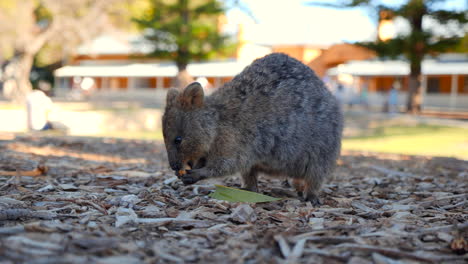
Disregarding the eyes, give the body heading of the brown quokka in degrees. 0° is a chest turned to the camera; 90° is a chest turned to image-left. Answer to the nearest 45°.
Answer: approximately 90°

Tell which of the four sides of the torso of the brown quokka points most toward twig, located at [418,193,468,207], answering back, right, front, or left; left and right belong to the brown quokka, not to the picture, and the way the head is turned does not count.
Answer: back

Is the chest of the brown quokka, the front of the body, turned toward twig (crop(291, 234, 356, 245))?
no

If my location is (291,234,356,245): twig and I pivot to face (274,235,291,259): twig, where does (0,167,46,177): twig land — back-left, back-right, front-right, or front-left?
front-right

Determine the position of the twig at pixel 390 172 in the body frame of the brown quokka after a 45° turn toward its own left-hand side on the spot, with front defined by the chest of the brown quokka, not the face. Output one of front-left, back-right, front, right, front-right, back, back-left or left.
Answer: back

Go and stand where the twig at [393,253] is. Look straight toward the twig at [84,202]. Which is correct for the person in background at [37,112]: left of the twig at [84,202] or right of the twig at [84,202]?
right

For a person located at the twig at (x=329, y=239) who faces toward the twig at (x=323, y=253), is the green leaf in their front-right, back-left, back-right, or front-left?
back-right

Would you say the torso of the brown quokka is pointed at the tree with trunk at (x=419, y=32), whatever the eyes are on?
no

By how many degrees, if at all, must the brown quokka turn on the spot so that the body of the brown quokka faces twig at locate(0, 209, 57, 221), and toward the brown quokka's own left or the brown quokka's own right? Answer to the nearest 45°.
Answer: approximately 45° to the brown quokka's own left

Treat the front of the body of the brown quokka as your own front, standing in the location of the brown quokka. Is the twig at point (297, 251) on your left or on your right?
on your left

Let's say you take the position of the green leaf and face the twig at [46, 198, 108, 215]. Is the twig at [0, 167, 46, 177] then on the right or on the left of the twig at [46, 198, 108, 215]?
right

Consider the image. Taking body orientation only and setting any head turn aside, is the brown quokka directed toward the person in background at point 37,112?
no

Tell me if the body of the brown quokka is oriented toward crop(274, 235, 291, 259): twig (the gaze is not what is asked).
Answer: no

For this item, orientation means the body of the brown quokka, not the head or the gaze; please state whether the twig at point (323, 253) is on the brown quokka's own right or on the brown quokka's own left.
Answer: on the brown quokka's own left

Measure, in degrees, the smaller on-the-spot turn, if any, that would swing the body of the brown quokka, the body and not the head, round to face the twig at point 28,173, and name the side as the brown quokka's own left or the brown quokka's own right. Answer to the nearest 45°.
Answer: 0° — it already faces it

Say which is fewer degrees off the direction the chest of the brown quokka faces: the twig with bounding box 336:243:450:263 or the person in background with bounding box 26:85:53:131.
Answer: the person in background

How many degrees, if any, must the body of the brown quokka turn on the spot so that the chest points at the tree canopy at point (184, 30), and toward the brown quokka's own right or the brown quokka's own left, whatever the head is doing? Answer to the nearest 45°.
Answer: approximately 90° to the brown quokka's own right
